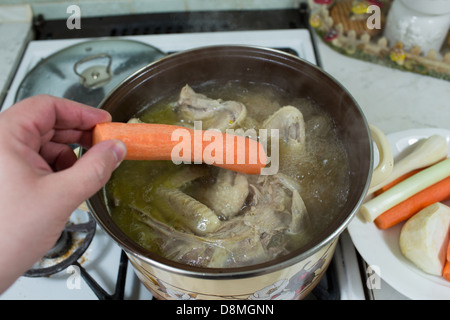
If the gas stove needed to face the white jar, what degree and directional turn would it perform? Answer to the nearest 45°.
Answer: approximately 90° to its left

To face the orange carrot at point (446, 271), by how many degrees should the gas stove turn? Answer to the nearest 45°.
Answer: approximately 45° to its left

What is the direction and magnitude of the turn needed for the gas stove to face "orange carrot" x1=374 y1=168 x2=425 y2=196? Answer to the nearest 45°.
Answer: approximately 45° to its left

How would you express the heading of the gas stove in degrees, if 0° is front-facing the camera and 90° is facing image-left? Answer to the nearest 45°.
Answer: approximately 0°

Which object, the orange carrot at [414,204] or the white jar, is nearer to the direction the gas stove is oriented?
the orange carrot

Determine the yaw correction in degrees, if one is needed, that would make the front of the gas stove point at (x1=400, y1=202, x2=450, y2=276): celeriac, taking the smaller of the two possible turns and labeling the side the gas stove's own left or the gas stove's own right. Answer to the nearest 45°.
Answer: approximately 45° to the gas stove's own left
